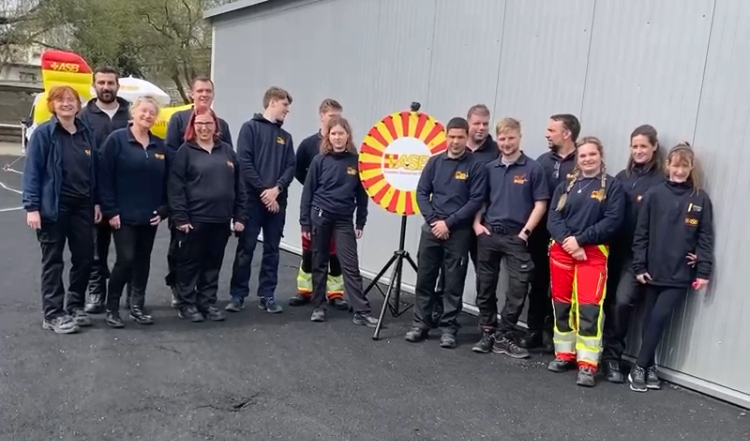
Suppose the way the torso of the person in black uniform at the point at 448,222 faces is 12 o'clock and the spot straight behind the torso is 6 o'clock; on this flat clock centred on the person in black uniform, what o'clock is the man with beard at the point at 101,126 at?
The man with beard is roughly at 3 o'clock from the person in black uniform.

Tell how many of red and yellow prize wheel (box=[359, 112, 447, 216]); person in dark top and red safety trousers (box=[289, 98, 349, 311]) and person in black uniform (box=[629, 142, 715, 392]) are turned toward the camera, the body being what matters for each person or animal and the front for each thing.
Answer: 3

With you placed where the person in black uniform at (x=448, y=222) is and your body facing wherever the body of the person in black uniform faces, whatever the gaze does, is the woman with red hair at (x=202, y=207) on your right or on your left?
on your right

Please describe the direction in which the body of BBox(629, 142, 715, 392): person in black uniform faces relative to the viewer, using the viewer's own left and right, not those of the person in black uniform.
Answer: facing the viewer

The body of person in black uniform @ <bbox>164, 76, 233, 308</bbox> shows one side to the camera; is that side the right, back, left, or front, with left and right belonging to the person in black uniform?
front

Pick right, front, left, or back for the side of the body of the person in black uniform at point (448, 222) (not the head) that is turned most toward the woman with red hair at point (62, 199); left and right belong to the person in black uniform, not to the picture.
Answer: right

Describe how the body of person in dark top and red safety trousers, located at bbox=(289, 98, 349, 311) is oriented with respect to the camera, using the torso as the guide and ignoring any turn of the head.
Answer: toward the camera

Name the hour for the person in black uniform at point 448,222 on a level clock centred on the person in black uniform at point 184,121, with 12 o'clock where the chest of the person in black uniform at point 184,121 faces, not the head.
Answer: the person in black uniform at point 448,222 is roughly at 10 o'clock from the person in black uniform at point 184,121.

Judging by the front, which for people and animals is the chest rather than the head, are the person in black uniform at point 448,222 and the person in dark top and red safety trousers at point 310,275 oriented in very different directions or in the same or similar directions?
same or similar directions

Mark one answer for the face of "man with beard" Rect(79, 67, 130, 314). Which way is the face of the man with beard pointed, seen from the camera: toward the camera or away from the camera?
toward the camera

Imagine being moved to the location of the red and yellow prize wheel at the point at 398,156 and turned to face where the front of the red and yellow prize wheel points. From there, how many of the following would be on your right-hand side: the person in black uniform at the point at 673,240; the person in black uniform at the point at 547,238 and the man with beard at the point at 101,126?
1

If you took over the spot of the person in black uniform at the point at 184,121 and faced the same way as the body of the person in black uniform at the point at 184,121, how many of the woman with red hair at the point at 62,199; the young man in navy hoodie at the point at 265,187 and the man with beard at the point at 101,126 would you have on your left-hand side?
1

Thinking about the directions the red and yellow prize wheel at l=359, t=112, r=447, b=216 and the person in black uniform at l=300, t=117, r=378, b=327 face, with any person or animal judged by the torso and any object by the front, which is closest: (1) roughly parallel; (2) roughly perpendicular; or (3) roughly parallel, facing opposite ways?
roughly parallel

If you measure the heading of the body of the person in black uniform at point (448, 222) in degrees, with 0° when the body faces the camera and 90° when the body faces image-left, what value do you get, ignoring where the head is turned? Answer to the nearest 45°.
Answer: approximately 0°
